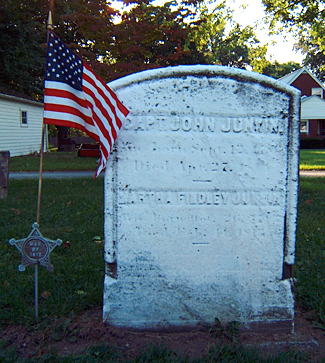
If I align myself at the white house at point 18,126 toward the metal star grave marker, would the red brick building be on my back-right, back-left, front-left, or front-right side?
back-left

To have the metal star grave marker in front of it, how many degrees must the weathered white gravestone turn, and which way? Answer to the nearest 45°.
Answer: approximately 90° to its right

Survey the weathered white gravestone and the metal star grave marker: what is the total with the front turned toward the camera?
2

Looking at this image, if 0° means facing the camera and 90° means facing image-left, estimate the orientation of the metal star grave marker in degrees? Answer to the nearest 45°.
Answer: approximately 0°

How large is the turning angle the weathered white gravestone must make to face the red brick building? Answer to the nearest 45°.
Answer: approximately 180°

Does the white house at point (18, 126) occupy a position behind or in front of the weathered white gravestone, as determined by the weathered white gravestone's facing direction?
behind

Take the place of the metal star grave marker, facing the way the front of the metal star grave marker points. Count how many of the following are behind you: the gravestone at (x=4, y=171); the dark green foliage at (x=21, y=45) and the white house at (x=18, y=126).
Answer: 3
